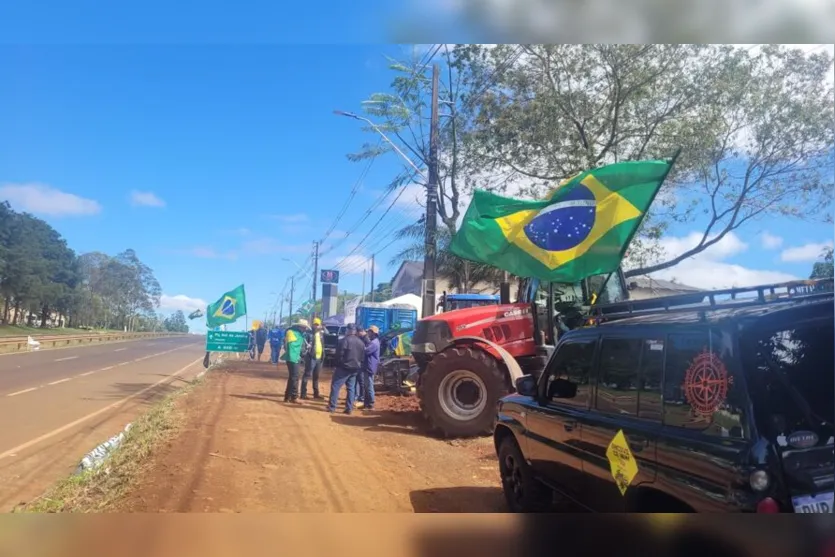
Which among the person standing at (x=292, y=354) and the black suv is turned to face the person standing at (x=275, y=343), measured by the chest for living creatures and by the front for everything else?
the black suv

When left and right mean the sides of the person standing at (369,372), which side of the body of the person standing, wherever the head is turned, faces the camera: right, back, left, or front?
left

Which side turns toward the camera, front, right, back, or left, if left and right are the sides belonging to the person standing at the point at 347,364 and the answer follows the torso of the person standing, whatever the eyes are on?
back

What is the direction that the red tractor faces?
to the viewer's left

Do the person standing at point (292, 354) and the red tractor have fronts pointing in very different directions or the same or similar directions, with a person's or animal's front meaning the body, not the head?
very different directions

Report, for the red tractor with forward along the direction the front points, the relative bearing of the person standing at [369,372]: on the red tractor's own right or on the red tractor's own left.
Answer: on the red tractor's own right

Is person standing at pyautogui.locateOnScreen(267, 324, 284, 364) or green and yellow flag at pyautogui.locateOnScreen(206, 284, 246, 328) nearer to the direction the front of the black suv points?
the person standing

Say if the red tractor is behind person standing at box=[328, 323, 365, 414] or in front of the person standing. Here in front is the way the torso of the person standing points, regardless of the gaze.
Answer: behind

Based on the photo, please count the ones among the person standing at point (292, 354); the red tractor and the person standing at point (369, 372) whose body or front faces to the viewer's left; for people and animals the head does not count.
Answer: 2

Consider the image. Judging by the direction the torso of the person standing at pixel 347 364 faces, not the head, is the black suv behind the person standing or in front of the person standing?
behind

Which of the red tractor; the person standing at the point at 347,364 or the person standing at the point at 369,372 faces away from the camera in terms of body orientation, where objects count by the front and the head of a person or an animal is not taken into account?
the person standing at the point at 347,364

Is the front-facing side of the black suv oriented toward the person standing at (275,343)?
yes
